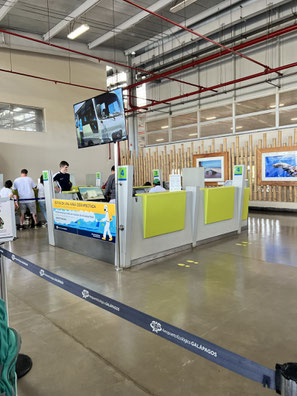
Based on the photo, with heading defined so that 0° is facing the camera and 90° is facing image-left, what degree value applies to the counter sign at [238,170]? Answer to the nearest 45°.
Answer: approximately 0°

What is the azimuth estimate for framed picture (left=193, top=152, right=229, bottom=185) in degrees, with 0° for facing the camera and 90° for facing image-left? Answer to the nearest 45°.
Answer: approximately 45°

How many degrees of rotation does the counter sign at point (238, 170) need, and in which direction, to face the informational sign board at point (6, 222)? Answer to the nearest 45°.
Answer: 0° — it already faces it

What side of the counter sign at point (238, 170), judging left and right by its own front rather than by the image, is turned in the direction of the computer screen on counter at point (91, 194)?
right

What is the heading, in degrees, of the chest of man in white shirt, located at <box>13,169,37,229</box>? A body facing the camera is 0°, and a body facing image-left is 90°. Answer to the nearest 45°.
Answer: approximately 180°

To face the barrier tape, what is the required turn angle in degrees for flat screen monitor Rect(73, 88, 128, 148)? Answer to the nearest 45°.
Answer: approximately 45° to its left

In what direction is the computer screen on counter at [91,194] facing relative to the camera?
toward the camera

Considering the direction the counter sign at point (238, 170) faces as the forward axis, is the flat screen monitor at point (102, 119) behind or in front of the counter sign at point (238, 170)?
in front

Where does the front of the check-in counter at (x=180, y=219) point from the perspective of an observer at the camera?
facing the viewer and to the right of the viewer

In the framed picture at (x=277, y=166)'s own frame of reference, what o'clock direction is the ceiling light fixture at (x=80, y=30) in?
The ceiling light fixture is roughly at 2 o'clock from the framed picture.

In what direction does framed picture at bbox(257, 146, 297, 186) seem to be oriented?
toward the camera

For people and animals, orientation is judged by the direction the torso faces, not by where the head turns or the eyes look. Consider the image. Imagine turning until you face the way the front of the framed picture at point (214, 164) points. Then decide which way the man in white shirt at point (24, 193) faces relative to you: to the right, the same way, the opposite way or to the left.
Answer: to the right
